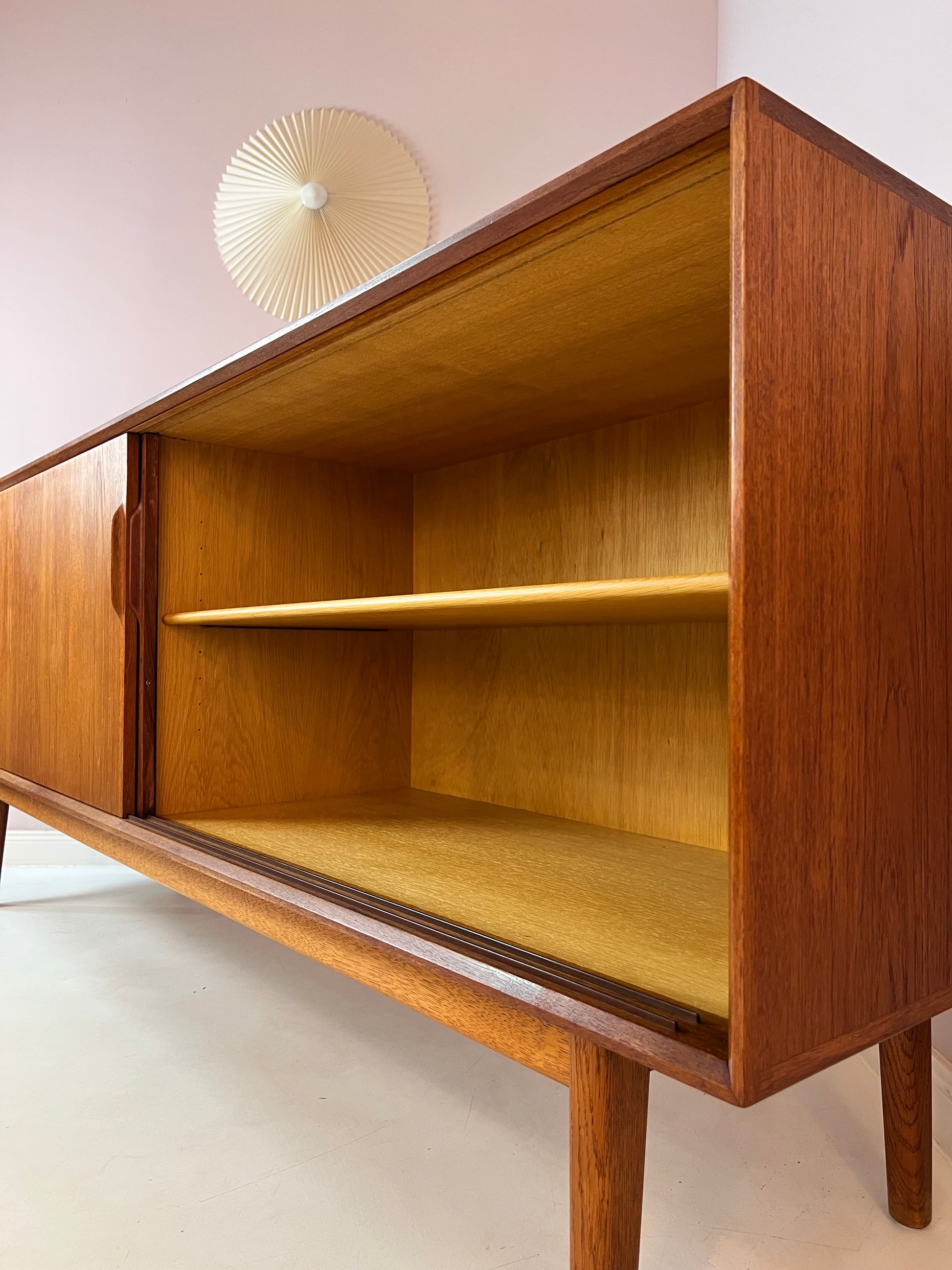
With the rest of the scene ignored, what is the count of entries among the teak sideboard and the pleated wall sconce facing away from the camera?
0

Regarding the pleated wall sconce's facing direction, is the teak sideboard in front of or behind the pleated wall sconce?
in front

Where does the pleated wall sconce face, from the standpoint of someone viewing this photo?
facing the viewer

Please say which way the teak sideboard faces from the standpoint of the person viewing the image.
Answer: facing the viewer and to the left of the viewer

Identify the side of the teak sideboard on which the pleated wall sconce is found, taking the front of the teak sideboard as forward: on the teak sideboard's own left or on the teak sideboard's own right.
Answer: on the teak sideboard's own right
